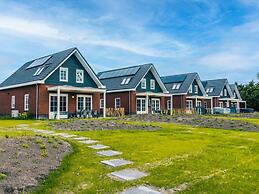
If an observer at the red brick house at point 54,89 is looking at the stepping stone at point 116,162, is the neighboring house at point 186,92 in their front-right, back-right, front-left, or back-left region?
back-left

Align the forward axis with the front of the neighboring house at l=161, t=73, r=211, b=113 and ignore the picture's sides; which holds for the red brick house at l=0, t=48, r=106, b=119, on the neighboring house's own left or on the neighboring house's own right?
on the neighboring house's own right

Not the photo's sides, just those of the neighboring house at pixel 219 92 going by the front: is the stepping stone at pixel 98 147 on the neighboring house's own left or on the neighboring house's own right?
on the neighboring house's own right

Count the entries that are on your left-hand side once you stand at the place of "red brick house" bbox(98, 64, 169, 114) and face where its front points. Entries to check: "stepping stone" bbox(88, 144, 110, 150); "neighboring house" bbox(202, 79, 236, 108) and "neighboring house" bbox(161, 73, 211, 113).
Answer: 2

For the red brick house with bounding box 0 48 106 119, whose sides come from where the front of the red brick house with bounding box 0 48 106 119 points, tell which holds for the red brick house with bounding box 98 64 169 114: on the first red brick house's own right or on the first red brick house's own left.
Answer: on the first red brick house's own left

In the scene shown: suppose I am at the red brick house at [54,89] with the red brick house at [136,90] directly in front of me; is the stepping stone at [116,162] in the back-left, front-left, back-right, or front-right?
back-right

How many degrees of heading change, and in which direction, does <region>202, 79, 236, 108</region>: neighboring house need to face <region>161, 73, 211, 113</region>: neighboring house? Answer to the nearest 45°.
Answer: approximately 90° to its right

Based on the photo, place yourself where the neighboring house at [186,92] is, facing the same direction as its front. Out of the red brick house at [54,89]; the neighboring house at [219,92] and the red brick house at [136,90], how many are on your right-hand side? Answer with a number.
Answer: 2

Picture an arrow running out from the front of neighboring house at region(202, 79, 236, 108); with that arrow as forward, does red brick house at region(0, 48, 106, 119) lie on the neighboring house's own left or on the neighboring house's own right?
on the neighboring house's own right
